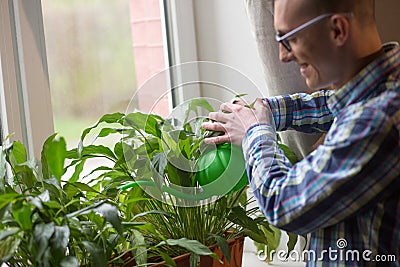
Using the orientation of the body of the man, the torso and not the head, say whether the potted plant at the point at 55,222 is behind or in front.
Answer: in front

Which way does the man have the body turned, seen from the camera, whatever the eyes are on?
to the viewer's left

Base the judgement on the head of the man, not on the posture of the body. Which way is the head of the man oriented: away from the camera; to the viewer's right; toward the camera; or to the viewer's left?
to the viewer's left

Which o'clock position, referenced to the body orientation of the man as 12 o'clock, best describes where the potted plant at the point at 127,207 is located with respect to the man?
The potted plant is roughly at 1 o'clock from the man.
